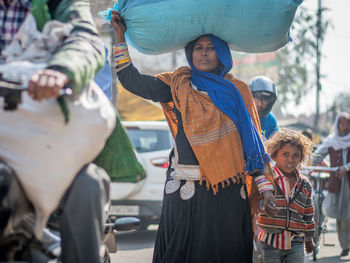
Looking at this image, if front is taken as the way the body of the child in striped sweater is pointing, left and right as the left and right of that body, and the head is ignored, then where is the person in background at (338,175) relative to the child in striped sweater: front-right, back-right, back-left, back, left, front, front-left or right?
back

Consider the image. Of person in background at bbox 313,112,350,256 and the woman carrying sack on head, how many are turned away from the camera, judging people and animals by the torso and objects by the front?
0

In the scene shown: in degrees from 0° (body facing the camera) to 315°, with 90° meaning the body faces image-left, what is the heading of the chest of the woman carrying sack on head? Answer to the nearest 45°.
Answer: approximately 0°

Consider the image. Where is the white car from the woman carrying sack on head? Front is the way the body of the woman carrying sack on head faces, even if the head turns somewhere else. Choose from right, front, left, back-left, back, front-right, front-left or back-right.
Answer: back

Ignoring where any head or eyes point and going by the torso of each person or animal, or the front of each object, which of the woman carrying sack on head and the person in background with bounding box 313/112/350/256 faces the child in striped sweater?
the person in background

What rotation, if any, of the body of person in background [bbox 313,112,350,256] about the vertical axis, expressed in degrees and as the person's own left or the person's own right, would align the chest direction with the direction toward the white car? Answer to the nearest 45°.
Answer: approximately 90° to the person's own right

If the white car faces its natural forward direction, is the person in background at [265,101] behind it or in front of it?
behind
